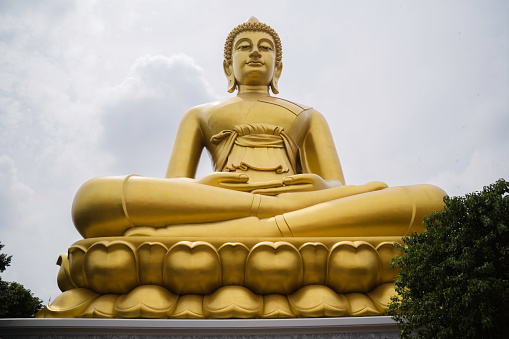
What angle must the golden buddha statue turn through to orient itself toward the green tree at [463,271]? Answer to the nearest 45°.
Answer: approximately 45° to its left

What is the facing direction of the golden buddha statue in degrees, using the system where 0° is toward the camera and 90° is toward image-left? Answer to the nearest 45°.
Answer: approximately 0°
